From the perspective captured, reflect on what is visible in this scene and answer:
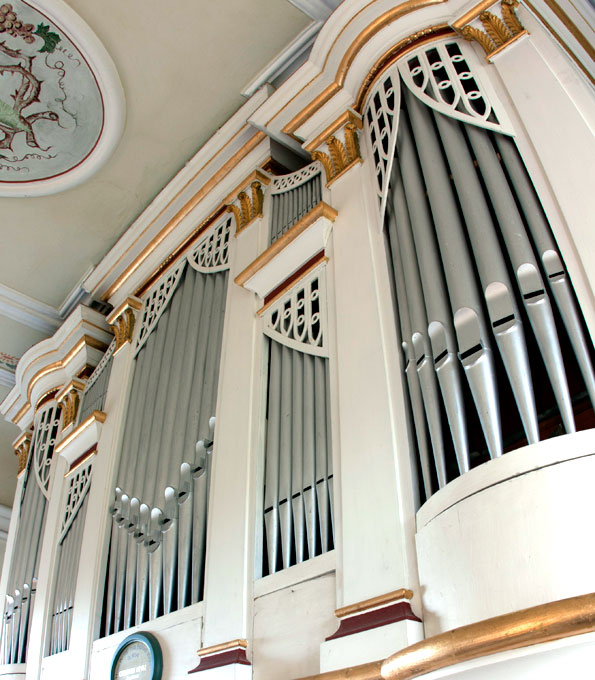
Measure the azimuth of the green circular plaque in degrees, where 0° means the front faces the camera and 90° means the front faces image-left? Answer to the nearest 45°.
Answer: approximately 45°

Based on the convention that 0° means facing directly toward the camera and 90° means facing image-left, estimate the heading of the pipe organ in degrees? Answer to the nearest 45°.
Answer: approximately 45°
